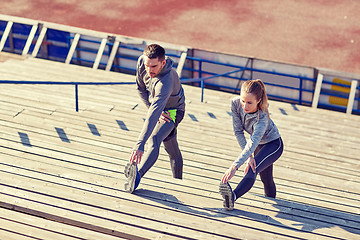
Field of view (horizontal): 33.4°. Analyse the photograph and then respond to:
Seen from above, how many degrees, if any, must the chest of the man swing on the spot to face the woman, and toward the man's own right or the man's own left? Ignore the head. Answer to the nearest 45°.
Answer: approximately 135° to the man's own left

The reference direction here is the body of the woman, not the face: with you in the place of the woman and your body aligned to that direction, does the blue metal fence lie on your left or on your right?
on your right

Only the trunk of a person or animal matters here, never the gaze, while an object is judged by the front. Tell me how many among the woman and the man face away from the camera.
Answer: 0

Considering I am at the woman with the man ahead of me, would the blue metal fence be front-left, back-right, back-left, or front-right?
front-right

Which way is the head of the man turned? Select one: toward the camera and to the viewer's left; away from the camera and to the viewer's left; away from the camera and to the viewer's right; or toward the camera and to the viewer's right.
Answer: toward the camera and to the viewer's left

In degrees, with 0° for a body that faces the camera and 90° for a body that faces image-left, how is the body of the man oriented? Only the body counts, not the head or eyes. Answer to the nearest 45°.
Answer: approximately 45°

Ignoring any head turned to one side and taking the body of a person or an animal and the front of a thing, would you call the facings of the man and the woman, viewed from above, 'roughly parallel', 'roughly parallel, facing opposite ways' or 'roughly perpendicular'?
roughly parallel

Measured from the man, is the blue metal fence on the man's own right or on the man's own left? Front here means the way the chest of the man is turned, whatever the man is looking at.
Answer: on the man's own right

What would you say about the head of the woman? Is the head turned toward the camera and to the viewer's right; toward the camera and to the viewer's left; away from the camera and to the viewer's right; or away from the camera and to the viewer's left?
toward the camera and to the viewer's left

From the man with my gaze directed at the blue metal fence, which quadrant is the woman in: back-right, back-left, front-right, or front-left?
back-right
